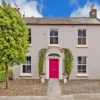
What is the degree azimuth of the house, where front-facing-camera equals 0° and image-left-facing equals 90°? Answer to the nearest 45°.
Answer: approximately 0°
